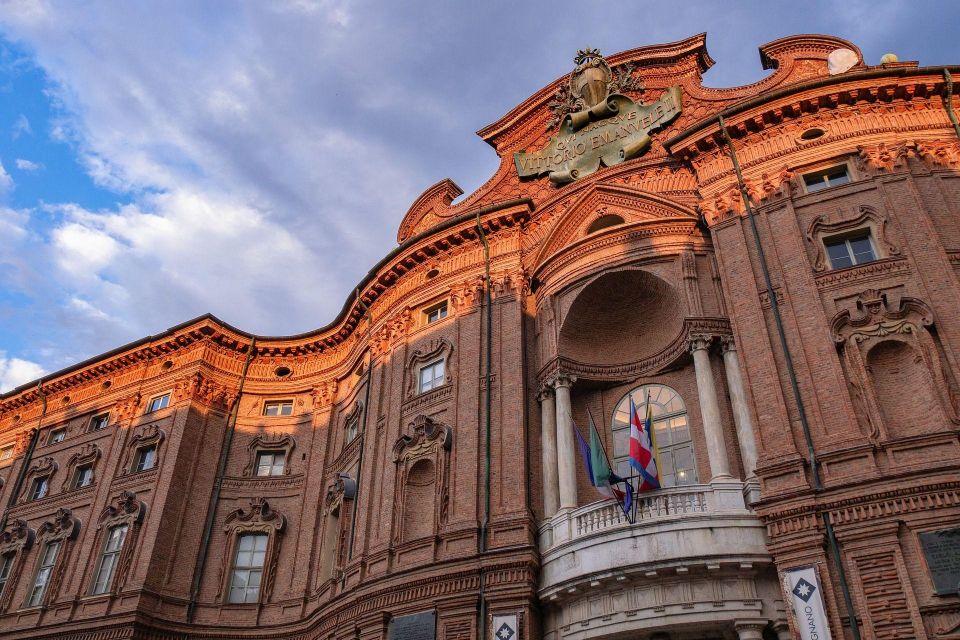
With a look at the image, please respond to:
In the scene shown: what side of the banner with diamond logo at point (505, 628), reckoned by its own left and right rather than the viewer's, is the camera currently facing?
front

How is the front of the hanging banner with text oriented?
toward the camera

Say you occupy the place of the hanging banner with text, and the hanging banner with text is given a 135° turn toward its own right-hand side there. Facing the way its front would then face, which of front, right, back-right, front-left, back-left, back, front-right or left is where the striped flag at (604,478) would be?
front-left

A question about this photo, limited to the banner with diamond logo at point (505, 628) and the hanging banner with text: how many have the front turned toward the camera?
2

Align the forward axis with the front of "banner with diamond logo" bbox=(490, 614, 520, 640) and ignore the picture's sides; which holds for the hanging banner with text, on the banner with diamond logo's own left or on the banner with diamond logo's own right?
on the banner with diamond logo's own left

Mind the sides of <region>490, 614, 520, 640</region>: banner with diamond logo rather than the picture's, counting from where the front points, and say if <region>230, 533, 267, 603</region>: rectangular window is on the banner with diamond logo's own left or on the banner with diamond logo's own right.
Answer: on the banner with diamond logo's own right

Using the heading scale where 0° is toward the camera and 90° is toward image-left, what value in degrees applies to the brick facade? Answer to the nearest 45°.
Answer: approximately 45°

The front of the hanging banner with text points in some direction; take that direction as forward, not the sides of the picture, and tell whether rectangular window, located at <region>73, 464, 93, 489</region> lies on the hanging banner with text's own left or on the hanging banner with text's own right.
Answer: on the hanging banner with text's own right

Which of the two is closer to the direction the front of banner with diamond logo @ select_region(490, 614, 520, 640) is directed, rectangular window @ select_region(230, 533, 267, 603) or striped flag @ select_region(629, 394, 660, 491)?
the striped flag

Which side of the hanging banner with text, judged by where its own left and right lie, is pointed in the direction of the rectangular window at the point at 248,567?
right
